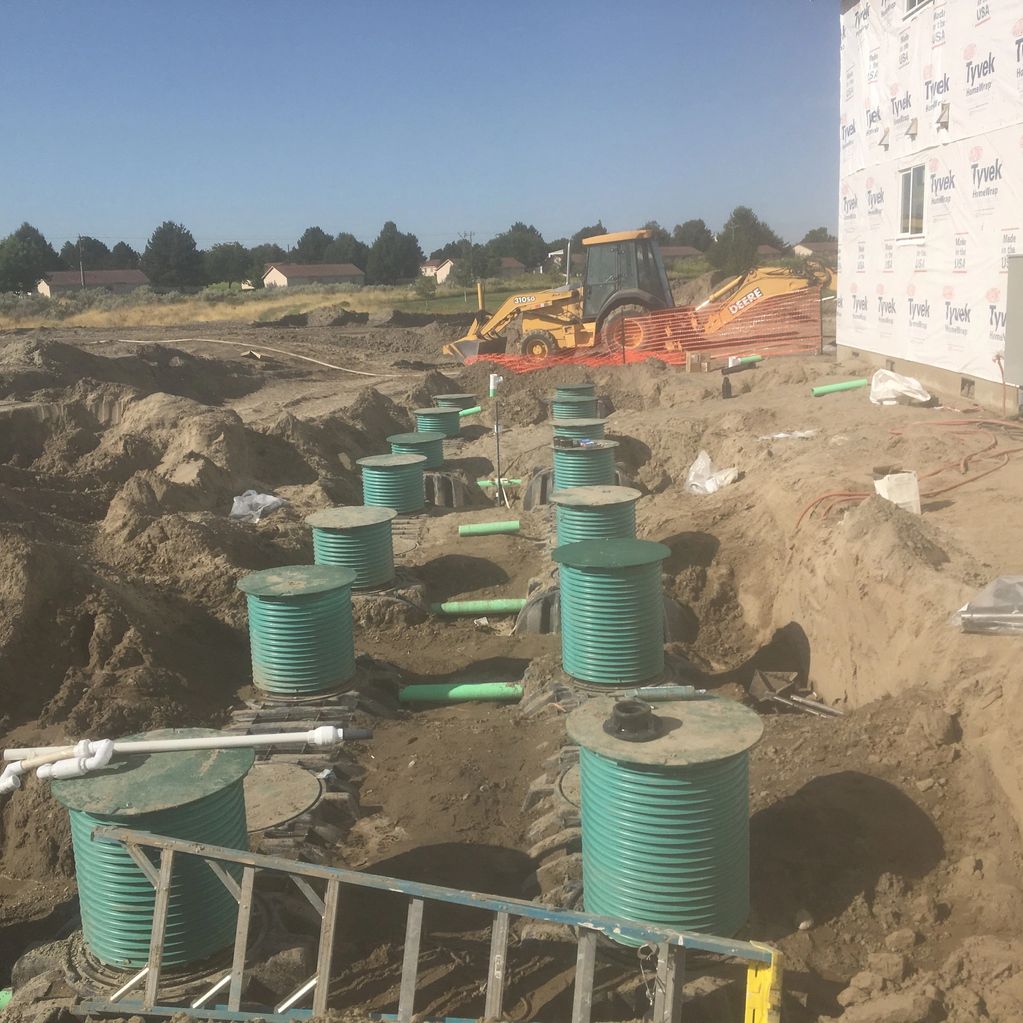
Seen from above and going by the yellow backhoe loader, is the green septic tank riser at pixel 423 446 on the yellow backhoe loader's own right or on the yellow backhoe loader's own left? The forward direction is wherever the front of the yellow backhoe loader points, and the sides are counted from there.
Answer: on the yellow backhoe loader's own left

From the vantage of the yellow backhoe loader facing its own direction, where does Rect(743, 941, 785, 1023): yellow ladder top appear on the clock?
The yellow ladder top is roughly at 9 o'clock from the yellow backhoe loader.

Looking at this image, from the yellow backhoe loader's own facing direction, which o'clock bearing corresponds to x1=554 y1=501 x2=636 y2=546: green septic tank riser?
The green septic tank riser is roughly at 9 o'clock from the yellow backhoe loader.

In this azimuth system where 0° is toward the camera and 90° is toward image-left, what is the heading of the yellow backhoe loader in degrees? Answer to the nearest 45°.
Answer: approximately 90°

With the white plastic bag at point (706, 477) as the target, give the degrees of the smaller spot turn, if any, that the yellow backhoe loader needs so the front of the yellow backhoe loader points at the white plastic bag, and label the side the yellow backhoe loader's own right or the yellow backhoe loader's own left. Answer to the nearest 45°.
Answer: approximately 90° to the yellow backhoe loader's own left

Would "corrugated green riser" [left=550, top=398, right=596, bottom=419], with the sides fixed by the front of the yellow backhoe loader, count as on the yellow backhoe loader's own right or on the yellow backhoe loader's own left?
on the yellow backhoe loader's own left

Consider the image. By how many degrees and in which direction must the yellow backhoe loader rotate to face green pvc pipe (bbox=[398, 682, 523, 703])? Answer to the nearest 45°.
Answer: approximately 90° to its left

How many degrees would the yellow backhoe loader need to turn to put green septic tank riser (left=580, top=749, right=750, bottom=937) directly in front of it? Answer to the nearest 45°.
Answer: approximately 90° to its left

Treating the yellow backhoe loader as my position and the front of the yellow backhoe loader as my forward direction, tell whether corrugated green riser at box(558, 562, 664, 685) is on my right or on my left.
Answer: on my left
